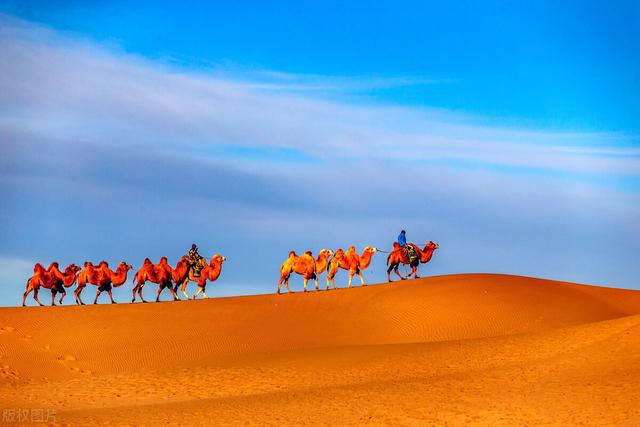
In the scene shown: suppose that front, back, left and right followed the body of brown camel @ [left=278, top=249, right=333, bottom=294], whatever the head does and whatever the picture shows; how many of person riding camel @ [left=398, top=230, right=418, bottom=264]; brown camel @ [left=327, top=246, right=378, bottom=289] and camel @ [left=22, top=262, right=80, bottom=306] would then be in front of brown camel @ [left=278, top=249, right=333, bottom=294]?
2

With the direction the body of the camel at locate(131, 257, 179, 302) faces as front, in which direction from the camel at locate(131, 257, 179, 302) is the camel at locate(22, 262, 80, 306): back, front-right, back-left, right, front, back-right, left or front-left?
back

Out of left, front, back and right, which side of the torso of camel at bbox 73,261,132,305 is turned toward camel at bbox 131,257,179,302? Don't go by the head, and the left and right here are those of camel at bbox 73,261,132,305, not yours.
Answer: front

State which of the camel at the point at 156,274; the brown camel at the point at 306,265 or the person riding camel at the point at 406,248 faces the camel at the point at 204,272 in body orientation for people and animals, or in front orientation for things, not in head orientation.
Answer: the camel at the point at 156,274

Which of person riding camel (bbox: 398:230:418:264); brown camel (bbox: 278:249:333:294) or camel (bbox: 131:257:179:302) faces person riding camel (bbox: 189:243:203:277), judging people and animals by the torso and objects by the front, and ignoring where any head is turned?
the camel

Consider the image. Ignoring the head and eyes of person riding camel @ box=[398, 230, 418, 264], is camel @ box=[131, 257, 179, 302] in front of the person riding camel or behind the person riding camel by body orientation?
behind

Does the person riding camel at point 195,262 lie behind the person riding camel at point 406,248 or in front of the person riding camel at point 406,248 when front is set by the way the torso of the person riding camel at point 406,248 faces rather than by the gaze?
behind

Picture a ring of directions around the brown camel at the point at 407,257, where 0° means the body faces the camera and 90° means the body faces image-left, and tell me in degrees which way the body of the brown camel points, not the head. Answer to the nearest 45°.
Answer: approximately 270°

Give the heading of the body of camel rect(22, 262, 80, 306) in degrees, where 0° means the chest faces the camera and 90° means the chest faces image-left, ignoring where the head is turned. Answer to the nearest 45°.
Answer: approximately 270°

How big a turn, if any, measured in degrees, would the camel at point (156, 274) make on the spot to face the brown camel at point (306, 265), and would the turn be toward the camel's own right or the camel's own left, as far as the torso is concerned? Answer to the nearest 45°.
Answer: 0° — it already faces it

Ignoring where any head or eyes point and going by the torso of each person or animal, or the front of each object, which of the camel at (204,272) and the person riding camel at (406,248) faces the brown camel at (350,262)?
the camel

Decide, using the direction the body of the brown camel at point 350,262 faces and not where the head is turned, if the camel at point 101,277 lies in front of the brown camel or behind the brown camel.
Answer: behind

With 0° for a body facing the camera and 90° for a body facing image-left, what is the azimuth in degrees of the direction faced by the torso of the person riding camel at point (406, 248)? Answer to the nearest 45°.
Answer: approximately 270°
